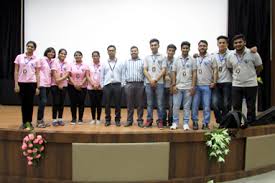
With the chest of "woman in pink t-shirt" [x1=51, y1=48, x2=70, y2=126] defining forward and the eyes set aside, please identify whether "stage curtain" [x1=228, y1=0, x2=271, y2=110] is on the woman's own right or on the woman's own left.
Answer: on the woman's own left

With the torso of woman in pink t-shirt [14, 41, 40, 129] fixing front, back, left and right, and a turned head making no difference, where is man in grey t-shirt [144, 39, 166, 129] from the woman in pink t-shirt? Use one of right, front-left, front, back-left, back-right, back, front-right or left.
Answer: left

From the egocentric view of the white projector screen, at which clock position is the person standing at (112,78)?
The person standing is roughly at 12 o'clock from the white projector screen.

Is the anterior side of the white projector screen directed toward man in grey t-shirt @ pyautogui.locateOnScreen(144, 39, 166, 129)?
yes

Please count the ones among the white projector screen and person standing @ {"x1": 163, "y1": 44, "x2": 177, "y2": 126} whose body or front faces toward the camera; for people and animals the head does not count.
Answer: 2

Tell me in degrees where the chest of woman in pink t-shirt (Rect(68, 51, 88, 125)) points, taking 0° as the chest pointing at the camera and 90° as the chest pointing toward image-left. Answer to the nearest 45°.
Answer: approximately 0°
